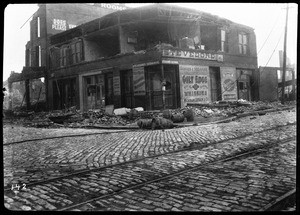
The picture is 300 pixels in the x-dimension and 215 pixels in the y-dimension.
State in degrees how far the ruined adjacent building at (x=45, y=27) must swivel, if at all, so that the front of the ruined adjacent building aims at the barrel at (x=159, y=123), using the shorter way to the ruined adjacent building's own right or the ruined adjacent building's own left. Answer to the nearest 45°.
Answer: approximately 45° to the ruined adjacent building's own left

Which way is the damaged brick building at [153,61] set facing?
toward the camera

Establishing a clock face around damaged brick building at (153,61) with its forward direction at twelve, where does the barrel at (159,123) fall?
The barrel is roughly at 12 o'clock from the damaged brick building.

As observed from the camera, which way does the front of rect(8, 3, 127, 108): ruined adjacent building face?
facing the viewer and to the left of the viewer

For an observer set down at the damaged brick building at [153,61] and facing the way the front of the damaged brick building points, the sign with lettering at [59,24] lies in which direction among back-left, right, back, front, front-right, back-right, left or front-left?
back-right

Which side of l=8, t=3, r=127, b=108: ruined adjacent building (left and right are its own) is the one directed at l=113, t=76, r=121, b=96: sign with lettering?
left
